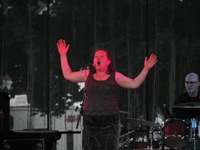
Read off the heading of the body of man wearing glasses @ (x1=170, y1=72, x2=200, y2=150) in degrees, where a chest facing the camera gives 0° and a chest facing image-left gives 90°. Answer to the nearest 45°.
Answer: approximately 45°
